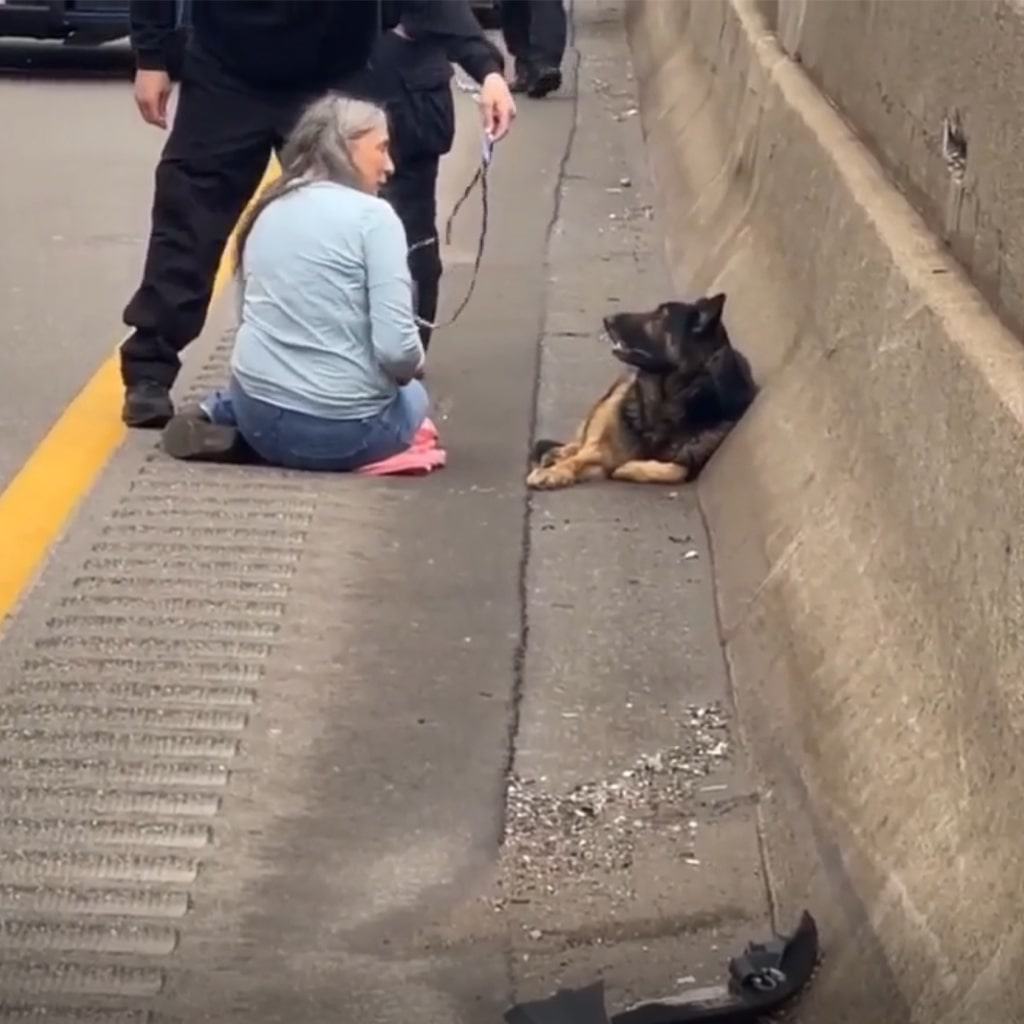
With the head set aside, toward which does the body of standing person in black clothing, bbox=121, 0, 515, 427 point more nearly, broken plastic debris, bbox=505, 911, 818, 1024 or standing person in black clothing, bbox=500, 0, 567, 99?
the broken plastic debris

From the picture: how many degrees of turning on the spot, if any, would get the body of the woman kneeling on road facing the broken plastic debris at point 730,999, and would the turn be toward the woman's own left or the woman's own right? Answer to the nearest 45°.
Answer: approximately 135° to the woman's own right

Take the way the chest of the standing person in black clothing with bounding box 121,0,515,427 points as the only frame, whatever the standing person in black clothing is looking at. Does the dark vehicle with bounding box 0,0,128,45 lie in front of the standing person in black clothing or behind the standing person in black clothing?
behind

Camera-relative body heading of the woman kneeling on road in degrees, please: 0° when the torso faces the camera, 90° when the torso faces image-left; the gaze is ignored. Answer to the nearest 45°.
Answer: approximately 225°

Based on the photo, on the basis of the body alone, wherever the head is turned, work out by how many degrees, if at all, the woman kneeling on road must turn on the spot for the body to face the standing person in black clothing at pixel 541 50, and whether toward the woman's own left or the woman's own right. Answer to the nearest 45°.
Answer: approximately 45° to the woman's own left

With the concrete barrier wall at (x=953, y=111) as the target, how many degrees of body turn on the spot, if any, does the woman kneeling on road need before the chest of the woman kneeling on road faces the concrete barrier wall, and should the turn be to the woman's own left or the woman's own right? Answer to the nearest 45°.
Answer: approximately 90° to the woman's own right
